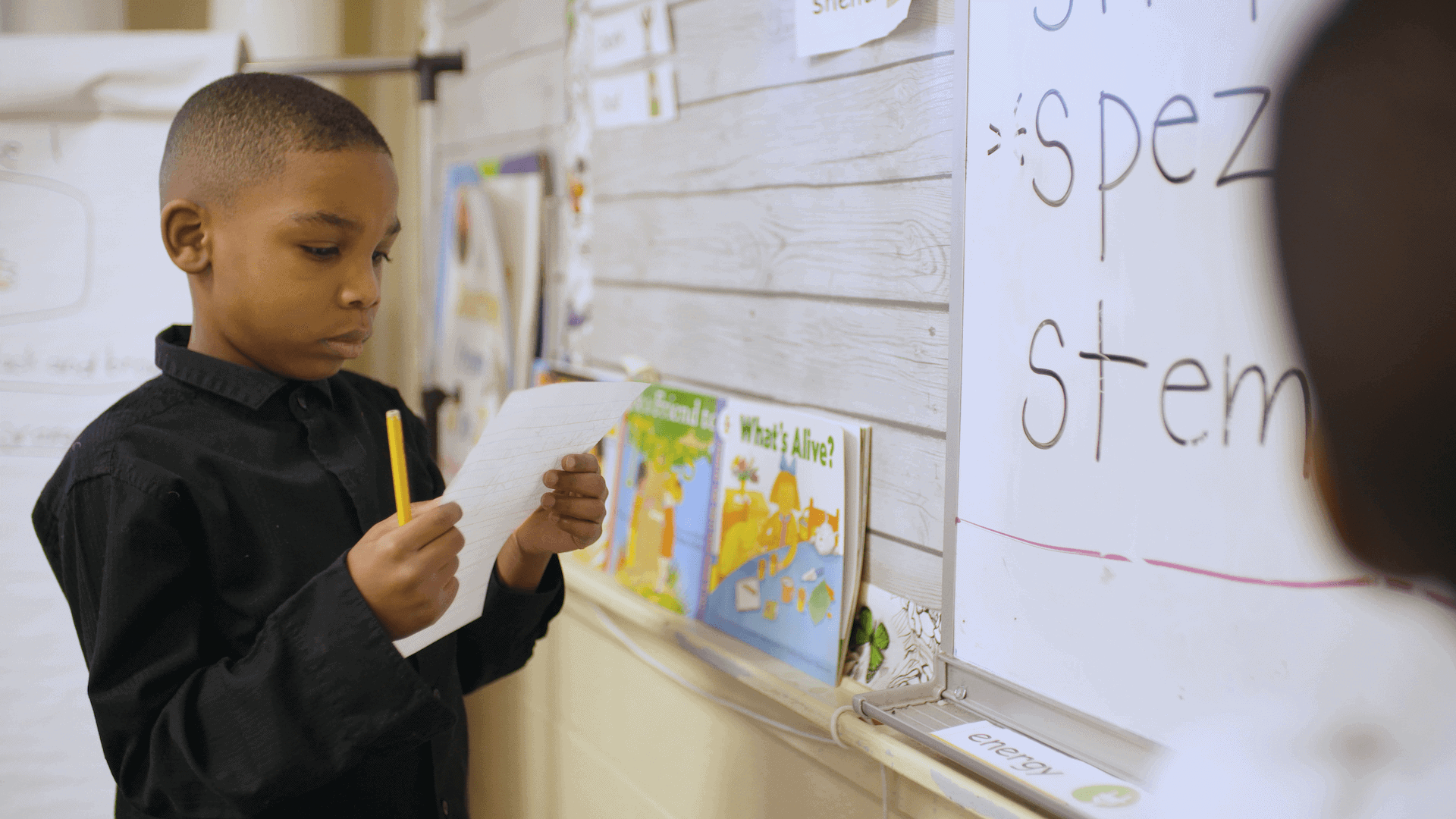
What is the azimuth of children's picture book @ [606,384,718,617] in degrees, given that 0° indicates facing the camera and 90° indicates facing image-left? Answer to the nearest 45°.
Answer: approximately 45°

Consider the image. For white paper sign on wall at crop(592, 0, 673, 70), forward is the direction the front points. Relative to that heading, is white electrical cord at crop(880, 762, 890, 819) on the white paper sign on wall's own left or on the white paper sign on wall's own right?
on the white paper sign on wall's own left

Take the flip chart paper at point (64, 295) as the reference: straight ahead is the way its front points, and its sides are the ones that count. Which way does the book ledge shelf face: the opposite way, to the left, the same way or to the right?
to the right
